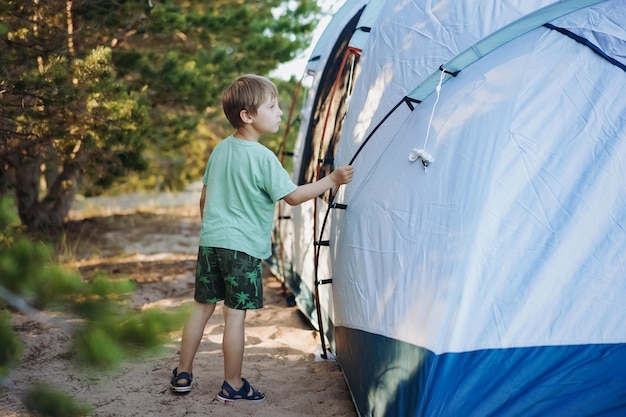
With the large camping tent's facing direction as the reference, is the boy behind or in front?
in front

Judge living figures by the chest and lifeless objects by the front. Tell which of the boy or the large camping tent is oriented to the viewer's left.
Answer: the large camping tent

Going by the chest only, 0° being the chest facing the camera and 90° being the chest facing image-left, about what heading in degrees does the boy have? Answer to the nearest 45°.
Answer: approximately 225°

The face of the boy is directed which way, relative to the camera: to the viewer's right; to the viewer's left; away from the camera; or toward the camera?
to the viewer's right

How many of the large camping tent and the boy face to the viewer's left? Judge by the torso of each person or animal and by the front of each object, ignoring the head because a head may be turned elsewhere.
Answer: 1

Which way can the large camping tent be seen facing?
to the viewer's left
